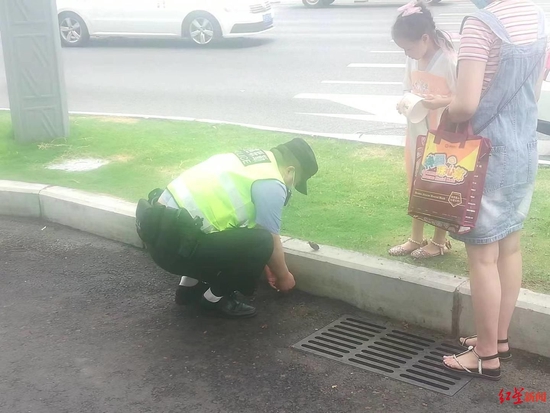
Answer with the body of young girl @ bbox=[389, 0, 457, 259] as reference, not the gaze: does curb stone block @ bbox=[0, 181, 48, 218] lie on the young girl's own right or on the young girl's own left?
on the young girl's own right

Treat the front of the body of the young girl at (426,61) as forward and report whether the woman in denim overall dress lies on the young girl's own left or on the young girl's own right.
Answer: on the young girl's own left

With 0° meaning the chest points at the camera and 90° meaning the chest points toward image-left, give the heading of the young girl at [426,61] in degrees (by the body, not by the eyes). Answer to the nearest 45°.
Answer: approximately 45°

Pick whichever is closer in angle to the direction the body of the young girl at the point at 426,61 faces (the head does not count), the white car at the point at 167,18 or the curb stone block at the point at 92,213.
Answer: the curb stone block

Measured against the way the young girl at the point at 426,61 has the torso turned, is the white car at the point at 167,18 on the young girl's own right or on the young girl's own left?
on the young girl's own right

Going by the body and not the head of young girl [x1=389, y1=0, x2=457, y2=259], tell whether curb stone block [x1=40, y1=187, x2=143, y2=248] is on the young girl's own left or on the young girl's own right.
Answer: on the young girl's own right
